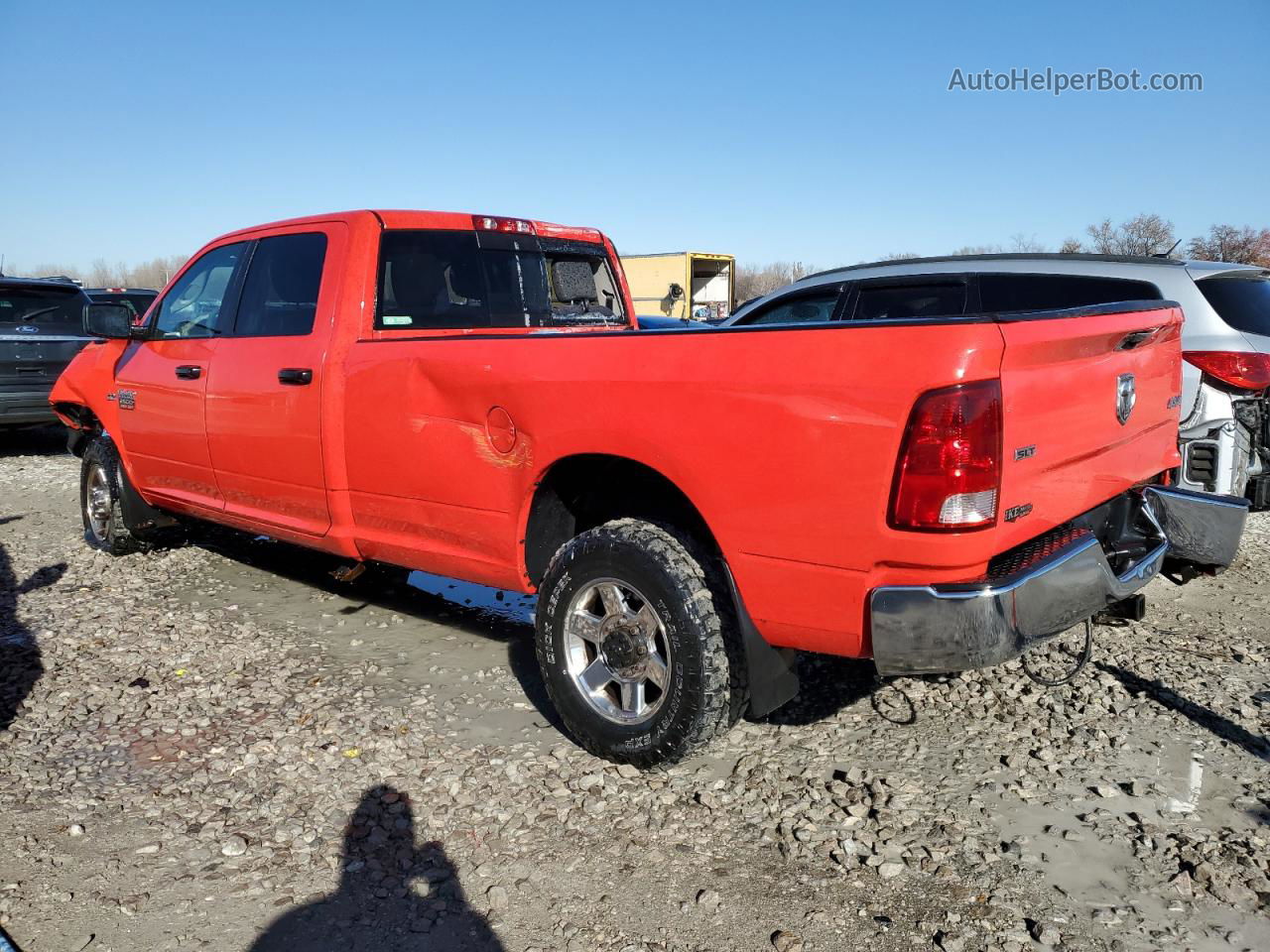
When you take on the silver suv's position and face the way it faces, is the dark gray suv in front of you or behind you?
in front

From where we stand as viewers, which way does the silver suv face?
facing away from the viewer and to the left of the viewer

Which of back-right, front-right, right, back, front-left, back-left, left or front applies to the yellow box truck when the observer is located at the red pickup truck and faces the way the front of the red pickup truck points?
front-right

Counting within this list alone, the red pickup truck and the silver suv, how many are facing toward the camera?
0

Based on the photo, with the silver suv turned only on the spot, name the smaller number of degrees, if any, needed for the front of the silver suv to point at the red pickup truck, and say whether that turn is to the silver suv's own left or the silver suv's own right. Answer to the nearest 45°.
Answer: approximately 90° to the silver suv's own left

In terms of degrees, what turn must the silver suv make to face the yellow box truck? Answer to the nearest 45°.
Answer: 0° — it already faces it

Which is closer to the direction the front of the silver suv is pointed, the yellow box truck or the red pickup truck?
the yellow box truck

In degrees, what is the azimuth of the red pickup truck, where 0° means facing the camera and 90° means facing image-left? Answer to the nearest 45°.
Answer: approximately 135°

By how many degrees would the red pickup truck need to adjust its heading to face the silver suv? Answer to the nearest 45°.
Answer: approximately 90° to its right
